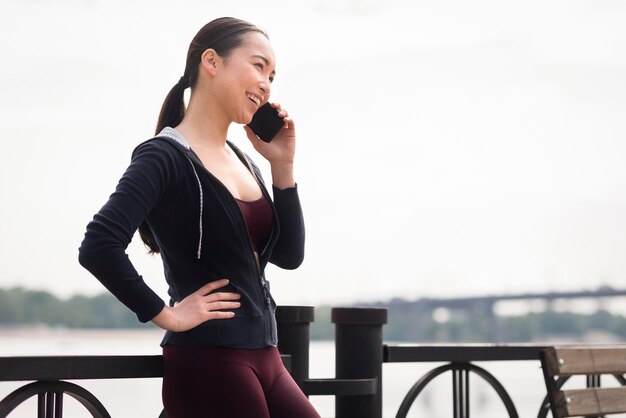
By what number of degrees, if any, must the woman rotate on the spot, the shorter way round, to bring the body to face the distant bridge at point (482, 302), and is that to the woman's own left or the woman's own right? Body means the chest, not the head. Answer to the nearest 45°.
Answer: approximately 135° to the woman's own left

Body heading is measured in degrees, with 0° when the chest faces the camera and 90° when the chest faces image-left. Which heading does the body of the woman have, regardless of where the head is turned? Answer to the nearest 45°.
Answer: approximately 315°
